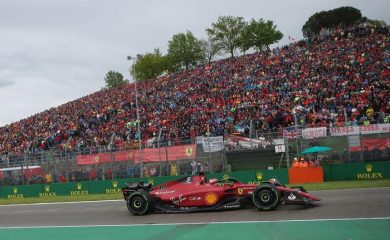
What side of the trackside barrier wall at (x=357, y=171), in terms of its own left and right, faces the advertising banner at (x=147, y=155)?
right

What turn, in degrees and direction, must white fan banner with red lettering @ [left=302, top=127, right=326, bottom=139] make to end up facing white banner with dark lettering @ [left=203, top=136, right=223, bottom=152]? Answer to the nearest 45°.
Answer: approximately 90° to its right

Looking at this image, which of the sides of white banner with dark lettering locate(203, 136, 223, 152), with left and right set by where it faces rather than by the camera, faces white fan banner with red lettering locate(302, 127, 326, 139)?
left

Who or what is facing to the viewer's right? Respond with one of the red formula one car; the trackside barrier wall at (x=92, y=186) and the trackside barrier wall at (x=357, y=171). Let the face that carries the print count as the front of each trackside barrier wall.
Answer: the red formula one car

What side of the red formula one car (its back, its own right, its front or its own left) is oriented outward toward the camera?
right

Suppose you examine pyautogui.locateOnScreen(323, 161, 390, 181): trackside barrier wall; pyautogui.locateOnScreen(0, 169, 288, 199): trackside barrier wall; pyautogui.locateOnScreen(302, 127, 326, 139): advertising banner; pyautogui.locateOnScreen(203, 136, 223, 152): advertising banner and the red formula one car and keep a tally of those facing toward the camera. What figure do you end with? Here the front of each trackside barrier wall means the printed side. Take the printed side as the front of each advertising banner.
4

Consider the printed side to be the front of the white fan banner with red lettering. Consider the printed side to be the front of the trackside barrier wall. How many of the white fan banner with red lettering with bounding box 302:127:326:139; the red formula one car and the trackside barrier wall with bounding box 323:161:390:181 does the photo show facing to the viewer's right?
1

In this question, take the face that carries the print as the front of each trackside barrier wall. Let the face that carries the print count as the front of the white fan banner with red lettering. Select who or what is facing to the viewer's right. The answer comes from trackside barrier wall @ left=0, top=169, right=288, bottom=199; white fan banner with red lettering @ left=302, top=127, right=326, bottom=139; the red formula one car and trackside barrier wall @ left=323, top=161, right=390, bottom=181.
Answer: the red formula one car

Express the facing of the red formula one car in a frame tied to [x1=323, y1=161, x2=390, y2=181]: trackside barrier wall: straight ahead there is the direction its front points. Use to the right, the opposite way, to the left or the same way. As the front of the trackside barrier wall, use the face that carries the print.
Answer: to the left

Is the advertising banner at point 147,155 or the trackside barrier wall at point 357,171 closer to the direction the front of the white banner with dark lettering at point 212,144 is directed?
the trackside barrier wall
